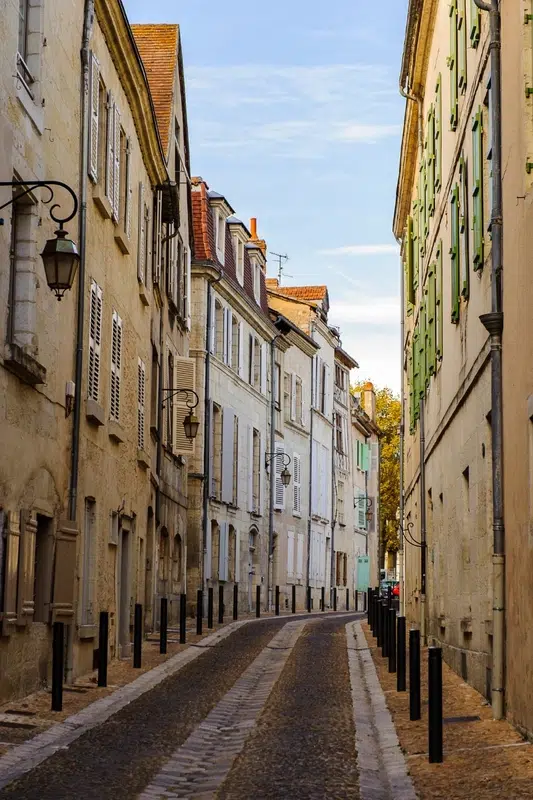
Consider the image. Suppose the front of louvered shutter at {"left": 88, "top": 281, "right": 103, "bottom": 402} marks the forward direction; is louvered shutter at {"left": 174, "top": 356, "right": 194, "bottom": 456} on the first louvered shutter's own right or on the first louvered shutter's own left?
on the first louvered shutter's own left

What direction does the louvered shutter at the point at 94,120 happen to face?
to the viewer's right

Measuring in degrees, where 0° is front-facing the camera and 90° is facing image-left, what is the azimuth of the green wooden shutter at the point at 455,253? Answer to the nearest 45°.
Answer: approximately 90°

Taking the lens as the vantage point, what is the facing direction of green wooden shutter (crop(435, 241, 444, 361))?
facing to the left of the viewer

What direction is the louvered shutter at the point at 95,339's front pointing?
to the viewer's right

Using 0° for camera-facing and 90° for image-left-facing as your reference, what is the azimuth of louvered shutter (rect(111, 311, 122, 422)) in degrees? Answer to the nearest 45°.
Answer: approximately 270°
